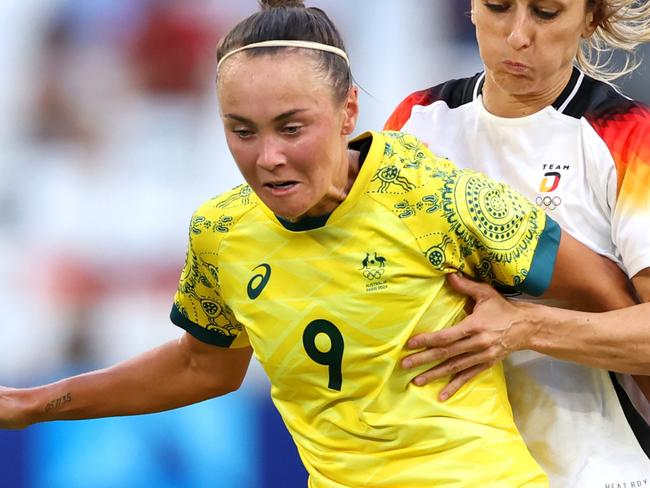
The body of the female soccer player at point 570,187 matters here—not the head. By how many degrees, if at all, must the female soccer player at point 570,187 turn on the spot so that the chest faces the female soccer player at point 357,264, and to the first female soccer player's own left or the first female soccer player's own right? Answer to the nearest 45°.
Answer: approximately 45° to the first female soccer player's own right

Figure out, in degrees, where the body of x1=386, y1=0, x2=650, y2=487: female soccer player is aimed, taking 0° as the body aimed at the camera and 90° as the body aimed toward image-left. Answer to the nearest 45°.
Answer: approximately 0°

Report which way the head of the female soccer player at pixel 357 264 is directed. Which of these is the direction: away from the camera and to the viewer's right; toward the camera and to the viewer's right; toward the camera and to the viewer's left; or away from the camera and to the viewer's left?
toward the camera and to the viewer's left
